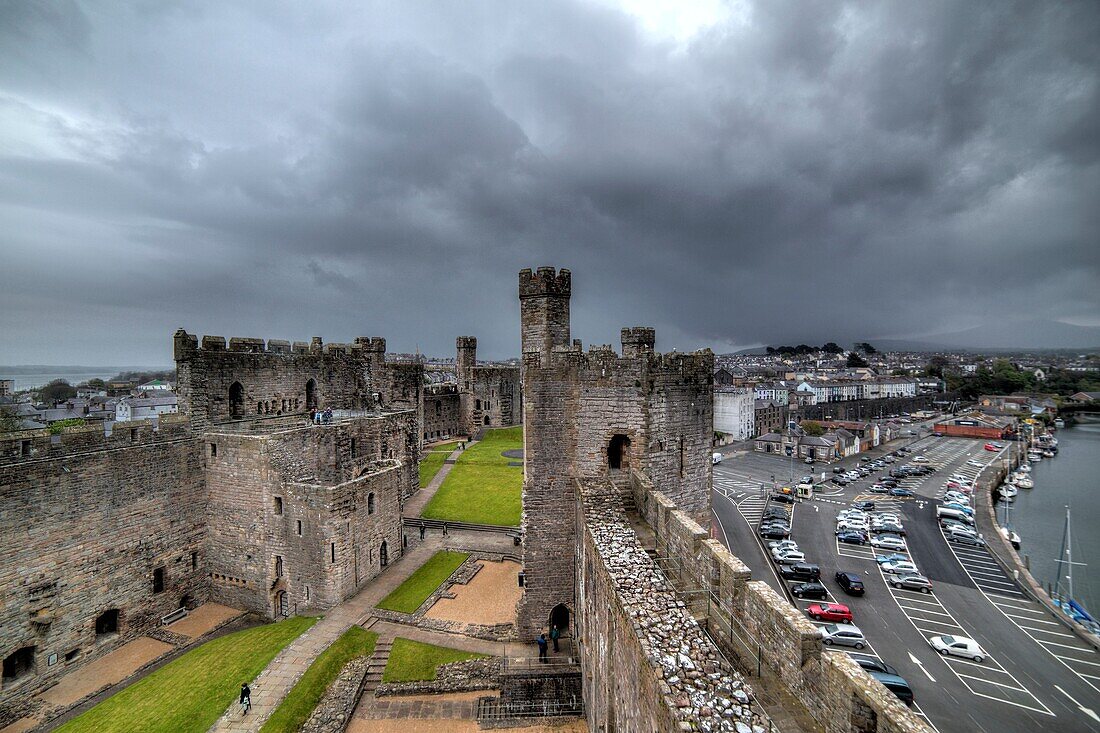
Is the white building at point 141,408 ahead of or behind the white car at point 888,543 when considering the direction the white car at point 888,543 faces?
ahead

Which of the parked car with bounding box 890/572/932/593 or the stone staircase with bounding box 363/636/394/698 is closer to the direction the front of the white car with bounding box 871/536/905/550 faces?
the stone staircase

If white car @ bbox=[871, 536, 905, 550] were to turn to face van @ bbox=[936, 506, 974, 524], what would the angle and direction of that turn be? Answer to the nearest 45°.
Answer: approximately 135° to its right

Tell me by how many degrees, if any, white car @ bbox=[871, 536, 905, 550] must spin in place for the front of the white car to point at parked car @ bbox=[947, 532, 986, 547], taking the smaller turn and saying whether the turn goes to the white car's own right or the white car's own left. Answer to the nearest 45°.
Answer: approximately 135° to the white car's own right

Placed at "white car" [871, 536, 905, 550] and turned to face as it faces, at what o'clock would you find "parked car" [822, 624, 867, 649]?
The parked car is roughly at 9 o'clock from the white car.

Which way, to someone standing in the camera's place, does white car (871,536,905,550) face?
facing to the left of the viewer

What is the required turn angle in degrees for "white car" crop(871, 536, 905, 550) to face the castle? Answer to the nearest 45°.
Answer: approximately 45° to its left

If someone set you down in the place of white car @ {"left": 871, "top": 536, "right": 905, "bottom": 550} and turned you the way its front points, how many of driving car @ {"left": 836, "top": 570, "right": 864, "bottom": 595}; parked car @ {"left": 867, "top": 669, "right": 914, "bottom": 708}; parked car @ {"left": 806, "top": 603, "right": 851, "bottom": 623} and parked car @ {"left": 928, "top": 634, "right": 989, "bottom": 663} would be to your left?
4

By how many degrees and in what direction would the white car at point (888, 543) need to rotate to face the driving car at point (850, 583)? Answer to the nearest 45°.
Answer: approximately 90° to its left

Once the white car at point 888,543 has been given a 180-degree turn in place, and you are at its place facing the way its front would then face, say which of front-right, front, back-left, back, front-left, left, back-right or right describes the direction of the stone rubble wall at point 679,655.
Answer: right

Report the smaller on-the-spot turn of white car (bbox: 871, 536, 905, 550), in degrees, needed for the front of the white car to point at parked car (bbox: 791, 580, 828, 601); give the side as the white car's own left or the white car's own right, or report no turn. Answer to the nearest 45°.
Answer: approximately 90° to the white car's own left

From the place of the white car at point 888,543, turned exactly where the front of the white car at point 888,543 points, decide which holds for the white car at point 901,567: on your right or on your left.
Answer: on your left

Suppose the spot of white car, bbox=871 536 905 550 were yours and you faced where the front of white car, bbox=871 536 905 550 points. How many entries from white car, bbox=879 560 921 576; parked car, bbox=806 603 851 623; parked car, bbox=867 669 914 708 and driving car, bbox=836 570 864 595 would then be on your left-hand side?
4
